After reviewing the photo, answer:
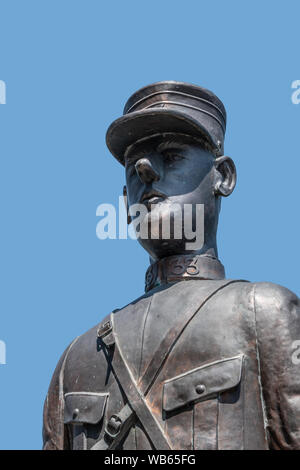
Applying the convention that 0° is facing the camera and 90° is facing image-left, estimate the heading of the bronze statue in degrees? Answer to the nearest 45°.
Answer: approximately 45°
